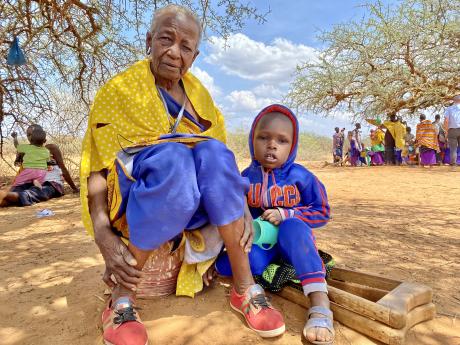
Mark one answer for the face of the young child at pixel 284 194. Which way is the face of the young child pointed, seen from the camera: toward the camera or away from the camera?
toward the camera

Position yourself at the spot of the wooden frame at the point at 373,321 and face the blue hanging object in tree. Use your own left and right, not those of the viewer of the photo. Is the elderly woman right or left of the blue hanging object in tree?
left

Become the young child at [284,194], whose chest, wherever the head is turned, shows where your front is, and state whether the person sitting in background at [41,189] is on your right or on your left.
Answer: on your right

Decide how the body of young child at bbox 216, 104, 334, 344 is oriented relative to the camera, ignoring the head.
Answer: toward the camera

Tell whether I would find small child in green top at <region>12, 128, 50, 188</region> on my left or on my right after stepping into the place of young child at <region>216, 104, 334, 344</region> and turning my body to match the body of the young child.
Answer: on my right

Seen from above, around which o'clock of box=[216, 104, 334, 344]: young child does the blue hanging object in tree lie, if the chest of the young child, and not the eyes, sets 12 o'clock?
The blue hanging object in tree is roughly at 4 o'clock from the young child.

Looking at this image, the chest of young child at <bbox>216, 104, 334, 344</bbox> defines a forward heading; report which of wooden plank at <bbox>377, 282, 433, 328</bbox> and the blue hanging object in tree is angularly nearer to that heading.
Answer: the wooden plank
